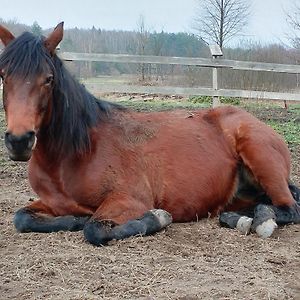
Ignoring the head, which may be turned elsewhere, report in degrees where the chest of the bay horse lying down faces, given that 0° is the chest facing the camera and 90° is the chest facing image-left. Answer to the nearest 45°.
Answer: approximately 45°
